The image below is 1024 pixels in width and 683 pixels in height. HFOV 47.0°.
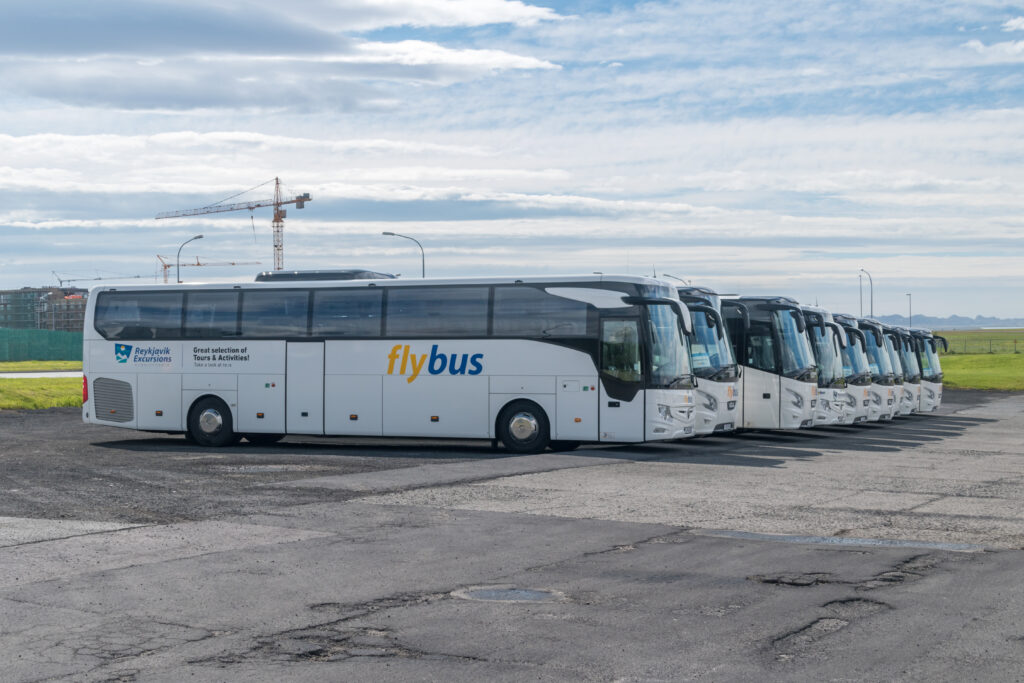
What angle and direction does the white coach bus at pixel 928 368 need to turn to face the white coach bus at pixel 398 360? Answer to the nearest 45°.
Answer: approximately 45° to its right

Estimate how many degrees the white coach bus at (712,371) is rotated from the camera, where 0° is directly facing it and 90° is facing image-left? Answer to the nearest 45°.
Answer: approximately 315°

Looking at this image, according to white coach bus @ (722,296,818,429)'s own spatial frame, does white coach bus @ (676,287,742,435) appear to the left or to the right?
on its right

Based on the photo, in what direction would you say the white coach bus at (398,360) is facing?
to the viewer's right

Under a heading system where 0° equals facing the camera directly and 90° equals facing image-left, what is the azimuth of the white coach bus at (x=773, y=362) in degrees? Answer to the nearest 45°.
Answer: approximately 315°

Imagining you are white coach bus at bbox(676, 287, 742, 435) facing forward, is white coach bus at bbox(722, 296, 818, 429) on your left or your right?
on your left

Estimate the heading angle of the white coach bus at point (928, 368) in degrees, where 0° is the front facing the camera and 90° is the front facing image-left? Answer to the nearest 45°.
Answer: approximately 315°

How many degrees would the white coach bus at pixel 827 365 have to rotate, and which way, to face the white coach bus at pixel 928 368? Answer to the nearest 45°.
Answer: approximately 135° to its left

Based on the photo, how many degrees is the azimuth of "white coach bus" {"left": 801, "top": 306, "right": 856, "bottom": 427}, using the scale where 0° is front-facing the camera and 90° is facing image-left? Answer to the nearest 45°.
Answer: approximately 315°

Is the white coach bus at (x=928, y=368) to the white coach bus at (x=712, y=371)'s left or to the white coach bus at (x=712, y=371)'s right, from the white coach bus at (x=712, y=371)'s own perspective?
on its left

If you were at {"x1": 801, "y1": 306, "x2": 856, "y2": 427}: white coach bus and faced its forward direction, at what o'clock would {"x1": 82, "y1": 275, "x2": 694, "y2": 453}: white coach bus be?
{"x1": 82, "y1": 275, "x2": 694, "y2": 453}: white coach bus is roughly at 3 o'clock from {"x1": 801, "y1": 306, "x2": 856, "y2": 427}: white coach bus.
